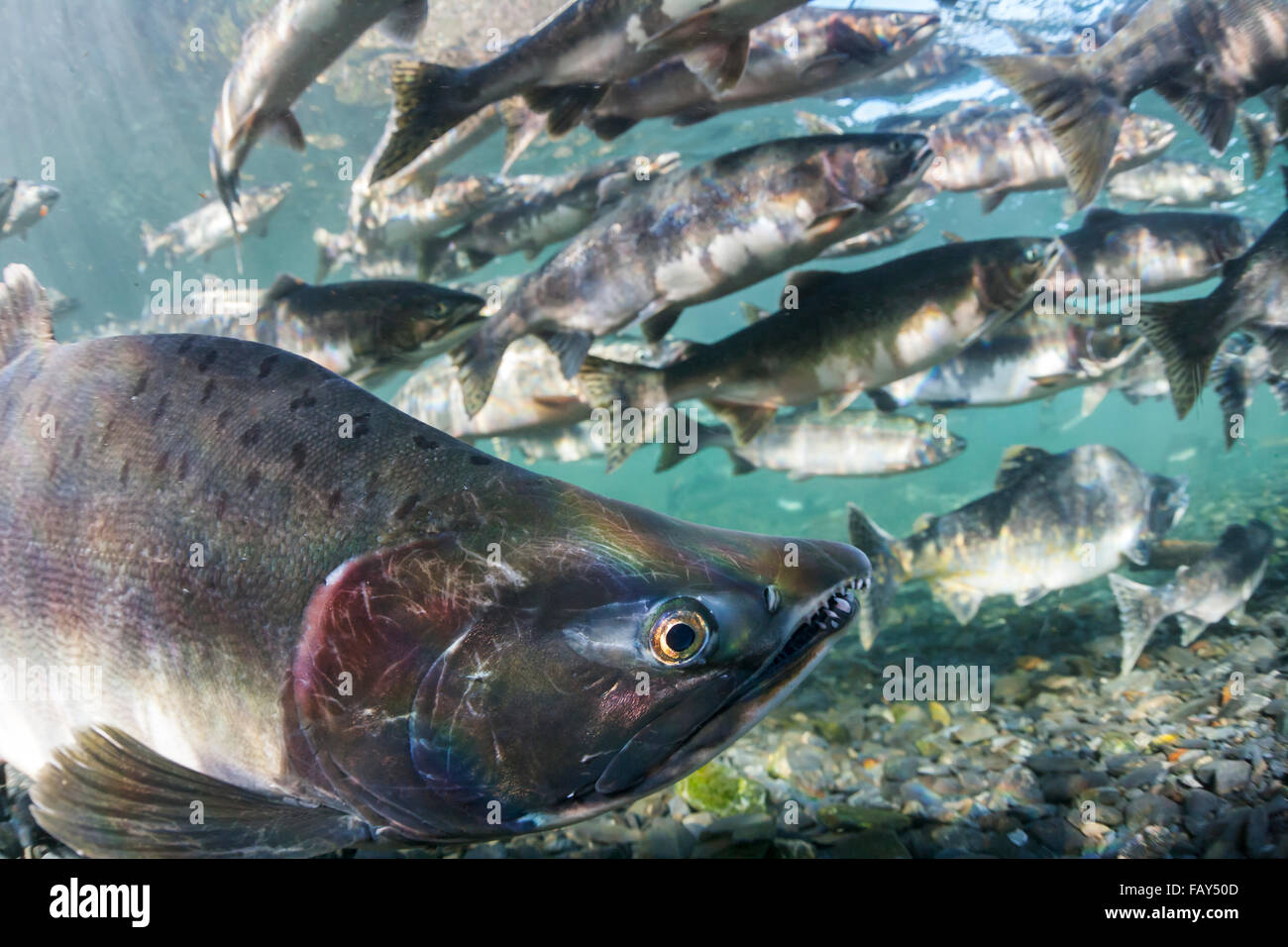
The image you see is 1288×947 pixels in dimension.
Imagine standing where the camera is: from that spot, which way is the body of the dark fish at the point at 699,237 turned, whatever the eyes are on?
to the viewer's right

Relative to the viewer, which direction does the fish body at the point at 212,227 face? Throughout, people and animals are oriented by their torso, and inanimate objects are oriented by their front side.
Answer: to the viewer's right

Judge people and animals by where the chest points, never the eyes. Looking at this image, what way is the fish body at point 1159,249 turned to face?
to the viewer's right

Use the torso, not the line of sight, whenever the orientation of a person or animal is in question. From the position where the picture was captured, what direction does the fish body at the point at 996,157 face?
facing to the right of the viewer

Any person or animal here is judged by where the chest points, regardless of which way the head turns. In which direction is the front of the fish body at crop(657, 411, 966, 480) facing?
to the viewer's right

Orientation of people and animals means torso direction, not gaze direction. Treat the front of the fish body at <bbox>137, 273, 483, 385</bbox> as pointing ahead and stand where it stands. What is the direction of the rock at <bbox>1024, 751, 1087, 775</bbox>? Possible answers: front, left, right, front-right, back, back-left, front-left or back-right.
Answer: front-right

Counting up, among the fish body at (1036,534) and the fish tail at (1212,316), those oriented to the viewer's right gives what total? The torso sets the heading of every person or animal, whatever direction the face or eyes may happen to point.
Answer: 2

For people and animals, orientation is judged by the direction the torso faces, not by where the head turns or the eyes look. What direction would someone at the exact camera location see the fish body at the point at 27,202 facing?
facing to the right of the viewer
